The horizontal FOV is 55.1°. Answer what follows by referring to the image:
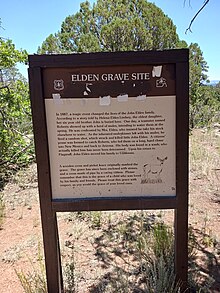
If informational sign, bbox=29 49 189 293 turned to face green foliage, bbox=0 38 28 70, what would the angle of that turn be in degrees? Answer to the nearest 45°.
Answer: approximately 135° to its right

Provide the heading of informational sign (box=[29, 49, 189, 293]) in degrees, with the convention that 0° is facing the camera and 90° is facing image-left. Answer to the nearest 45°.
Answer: approximately 0°

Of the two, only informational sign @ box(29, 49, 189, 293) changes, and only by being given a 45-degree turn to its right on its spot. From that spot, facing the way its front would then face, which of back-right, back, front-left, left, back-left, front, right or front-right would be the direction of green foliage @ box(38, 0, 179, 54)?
back-right

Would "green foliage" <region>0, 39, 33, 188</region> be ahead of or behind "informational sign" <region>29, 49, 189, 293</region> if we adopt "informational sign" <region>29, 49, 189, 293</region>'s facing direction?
behind
